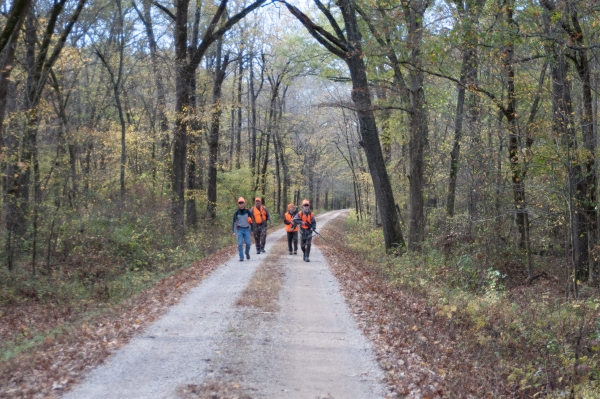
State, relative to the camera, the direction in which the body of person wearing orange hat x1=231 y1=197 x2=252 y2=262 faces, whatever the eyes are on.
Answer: toward the camera

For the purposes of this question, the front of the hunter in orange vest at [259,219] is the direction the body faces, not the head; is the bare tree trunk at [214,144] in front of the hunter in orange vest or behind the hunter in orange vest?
behind

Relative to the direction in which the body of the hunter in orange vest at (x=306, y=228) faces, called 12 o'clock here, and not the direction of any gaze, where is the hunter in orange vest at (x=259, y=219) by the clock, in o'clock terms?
the hunter in orange vest at (x=259, y=219) is roughly at 4 o'clock from the hunter in orange vest at (x=306, y=228).

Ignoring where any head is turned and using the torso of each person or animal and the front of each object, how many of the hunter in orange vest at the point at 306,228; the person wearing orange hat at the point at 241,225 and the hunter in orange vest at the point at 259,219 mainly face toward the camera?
3

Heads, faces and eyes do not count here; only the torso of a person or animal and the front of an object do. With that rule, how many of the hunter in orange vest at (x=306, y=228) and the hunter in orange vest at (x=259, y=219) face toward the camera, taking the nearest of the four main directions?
2

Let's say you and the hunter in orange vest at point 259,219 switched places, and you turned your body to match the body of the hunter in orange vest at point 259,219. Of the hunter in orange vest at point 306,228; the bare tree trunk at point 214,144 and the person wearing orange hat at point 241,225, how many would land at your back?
1

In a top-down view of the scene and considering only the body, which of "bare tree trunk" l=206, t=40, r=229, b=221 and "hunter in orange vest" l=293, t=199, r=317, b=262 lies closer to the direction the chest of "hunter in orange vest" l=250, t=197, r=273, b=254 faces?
the hunter in orange vest

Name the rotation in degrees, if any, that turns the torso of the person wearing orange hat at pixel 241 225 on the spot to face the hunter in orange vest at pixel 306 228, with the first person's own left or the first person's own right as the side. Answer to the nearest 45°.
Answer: approximately 90° to the first person's own left

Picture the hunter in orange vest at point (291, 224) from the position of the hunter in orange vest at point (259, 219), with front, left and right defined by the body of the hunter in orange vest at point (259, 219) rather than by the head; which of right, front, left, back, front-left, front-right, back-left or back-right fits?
left

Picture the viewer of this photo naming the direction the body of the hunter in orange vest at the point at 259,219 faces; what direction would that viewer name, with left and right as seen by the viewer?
facing the viewer

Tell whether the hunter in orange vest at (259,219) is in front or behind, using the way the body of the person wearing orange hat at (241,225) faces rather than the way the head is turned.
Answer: behind

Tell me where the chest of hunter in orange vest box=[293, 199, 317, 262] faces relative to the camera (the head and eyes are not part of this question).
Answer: toward the camera

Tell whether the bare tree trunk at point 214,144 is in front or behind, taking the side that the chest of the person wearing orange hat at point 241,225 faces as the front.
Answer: behind

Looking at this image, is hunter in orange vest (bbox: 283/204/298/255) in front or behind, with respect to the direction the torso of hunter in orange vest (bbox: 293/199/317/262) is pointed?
behind
